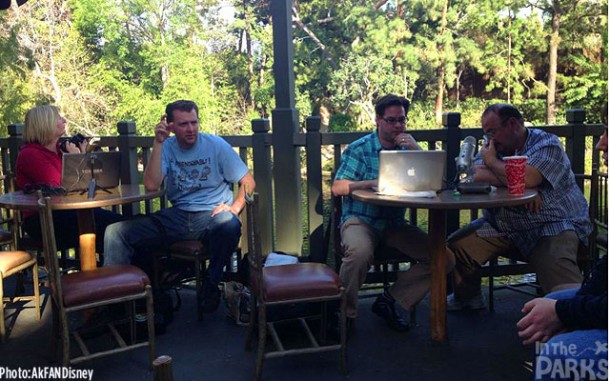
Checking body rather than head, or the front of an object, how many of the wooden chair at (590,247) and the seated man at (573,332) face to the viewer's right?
0

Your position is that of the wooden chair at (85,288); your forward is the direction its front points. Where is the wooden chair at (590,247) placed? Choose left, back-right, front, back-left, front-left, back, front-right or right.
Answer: front

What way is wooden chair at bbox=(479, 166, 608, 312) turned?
to the viewer's left

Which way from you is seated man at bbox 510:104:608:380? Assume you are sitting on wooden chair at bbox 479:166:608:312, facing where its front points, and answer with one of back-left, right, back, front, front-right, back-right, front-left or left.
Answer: left

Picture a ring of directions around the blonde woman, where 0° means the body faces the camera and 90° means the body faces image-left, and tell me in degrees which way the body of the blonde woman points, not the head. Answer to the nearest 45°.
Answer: approximately 270°

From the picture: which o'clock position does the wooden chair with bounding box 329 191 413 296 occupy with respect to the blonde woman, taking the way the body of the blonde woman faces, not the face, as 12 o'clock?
The wooden chair is roughly at 1 o'clock from the blonde woman.

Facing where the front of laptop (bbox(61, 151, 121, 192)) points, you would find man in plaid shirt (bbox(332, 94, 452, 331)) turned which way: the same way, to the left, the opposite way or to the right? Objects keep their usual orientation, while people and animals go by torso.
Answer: the opposite way

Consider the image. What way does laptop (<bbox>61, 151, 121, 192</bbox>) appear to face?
away from the camera

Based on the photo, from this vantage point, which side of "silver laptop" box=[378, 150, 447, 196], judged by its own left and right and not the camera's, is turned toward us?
back
